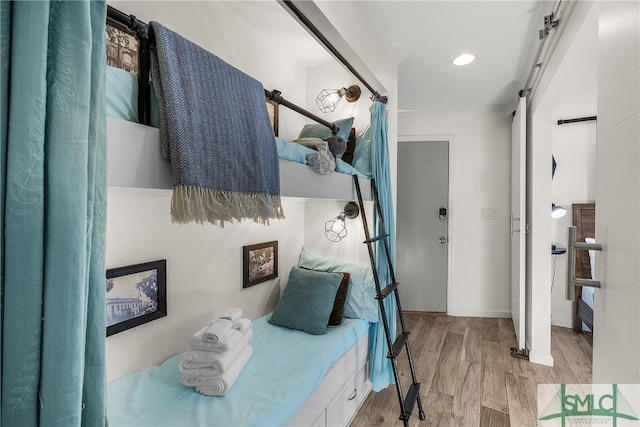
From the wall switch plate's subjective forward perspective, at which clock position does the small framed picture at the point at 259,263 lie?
The small framed picture is roughly at 1 o'clock from the wall switch plate.

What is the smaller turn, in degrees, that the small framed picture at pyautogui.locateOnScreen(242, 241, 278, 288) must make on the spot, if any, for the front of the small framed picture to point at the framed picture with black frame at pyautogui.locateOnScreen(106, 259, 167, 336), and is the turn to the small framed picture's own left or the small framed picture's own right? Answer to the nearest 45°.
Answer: approximately 90° to the small framed picture's own right

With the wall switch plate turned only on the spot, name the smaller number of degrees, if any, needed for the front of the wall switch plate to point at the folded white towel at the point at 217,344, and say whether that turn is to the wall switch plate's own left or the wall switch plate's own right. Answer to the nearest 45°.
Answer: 0° — it already faces it

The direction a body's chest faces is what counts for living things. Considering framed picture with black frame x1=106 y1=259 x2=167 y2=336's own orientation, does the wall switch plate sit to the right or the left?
on its left

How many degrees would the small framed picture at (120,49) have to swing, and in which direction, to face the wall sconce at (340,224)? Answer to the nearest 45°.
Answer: approximately 45° to its left

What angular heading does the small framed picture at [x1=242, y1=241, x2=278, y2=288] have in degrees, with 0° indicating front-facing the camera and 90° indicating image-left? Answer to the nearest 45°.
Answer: approximately 315°

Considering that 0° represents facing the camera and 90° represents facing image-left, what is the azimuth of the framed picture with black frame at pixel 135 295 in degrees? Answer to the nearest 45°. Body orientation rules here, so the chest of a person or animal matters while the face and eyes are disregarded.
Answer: approximately 315°

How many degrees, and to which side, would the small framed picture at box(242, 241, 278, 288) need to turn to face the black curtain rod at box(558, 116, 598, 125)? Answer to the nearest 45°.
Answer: approximately 45° to its left

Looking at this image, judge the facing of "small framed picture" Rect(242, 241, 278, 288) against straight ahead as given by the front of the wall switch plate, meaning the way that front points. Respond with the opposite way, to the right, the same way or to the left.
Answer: to the left
